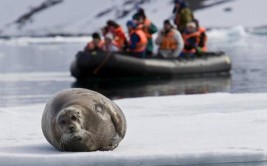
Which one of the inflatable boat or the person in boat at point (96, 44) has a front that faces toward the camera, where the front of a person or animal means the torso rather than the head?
the person in boat

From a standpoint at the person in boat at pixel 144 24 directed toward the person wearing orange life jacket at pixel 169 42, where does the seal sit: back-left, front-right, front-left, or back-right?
front-right

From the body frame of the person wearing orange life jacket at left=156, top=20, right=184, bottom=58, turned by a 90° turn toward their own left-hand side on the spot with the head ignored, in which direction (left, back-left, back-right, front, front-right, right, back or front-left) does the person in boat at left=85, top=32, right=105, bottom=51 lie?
back-right

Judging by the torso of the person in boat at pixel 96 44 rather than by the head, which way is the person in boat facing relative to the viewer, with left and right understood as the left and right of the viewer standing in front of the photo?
facing the viewer

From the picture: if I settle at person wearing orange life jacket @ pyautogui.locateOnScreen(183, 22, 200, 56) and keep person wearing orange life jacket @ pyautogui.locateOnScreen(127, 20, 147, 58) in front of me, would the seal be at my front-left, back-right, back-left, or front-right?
front-left

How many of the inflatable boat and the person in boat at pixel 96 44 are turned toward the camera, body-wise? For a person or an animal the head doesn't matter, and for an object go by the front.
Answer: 1

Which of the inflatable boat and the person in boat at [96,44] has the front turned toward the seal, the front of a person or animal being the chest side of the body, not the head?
the person in boat

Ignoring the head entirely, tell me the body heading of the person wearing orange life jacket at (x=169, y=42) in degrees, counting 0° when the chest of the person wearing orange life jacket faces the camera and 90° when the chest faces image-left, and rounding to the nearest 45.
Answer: approximately 45°

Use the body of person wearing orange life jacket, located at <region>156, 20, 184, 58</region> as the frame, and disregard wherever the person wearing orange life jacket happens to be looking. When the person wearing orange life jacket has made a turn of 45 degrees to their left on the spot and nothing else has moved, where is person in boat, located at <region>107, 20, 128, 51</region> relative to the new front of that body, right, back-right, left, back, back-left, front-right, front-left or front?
right

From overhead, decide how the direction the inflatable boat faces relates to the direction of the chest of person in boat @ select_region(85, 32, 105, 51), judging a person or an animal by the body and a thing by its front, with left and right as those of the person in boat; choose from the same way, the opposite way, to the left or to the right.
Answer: to the right

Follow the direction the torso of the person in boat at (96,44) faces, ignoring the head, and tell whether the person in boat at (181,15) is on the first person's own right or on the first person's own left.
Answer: on the first person's own left

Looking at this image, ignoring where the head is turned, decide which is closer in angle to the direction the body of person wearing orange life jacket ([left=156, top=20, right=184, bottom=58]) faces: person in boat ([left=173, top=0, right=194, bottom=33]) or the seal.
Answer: the seal

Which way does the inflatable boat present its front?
to the viewer's left

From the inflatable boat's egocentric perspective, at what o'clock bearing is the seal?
The seal is roughly at 9 o'clock from the inflatable boat.

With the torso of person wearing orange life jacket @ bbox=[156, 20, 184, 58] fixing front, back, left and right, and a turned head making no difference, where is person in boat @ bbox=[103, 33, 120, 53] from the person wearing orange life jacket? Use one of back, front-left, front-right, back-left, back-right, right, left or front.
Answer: front-right
